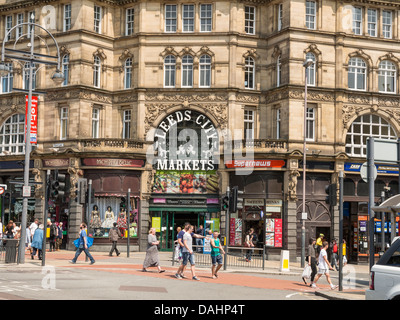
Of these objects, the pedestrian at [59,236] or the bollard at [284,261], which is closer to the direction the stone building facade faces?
the bollard

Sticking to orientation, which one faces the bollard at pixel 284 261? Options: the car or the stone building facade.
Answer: the stone building facade

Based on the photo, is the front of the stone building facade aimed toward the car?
yes
